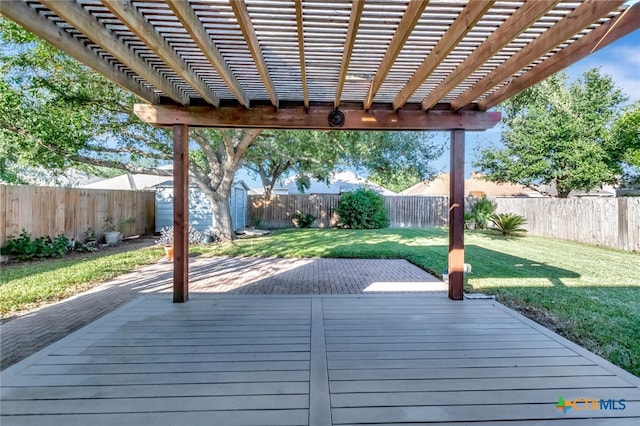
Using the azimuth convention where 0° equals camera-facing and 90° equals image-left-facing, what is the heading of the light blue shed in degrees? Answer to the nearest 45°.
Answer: approximately 315°

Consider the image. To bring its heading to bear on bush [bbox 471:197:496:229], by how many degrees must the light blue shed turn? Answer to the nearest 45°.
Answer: approximately 45° to its left

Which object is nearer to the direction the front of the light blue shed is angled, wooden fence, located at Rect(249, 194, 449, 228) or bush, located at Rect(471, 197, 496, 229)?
the bush

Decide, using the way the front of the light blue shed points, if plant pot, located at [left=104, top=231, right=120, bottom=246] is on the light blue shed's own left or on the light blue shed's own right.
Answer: on the light blue shed's own right

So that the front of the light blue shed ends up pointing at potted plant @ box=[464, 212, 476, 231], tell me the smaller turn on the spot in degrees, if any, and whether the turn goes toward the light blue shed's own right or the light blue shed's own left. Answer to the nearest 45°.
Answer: approximately 45° to the light blue shed's own left

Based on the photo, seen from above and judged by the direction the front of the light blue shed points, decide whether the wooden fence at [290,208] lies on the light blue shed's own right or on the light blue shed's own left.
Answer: on the light blue shed's own left

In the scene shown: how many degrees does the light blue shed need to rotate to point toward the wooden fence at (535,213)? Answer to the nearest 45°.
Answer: approximately 45° to its left

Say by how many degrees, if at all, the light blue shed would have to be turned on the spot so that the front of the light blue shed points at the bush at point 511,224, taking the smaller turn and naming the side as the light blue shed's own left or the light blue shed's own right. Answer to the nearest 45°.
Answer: approximately 45° to the light blue shed's own left

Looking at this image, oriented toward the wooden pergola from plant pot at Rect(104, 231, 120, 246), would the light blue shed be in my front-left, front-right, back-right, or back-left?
back-left

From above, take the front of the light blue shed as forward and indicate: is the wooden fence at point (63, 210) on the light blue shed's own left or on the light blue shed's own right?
on the light blue shed's own right

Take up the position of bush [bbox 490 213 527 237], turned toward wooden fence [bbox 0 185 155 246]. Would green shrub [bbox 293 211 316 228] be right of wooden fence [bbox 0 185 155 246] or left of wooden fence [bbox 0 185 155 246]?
right
